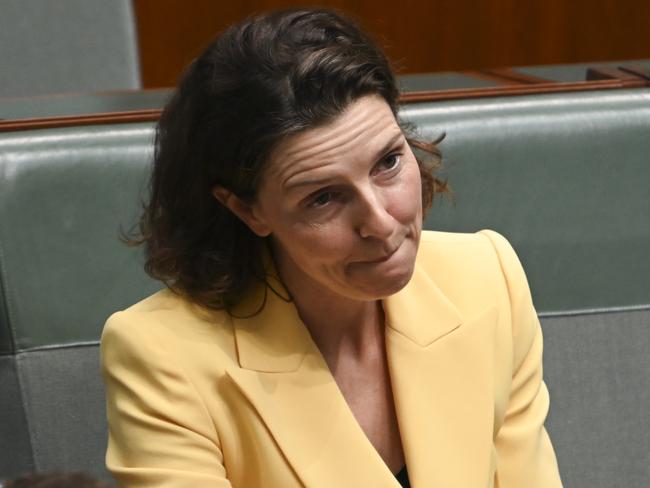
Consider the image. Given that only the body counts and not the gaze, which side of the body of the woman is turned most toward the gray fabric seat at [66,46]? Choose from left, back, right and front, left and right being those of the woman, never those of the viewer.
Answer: back

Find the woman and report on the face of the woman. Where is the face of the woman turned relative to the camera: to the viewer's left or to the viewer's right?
to the viewer's right

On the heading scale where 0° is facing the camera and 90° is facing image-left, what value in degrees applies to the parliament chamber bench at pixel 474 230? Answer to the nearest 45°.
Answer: approximately 0°

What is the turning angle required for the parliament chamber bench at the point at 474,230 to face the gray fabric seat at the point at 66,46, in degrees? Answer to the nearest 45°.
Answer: approximately 135° to its right

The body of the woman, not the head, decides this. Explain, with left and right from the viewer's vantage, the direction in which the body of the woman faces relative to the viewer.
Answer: facing the viewer and to the right of the viewer
